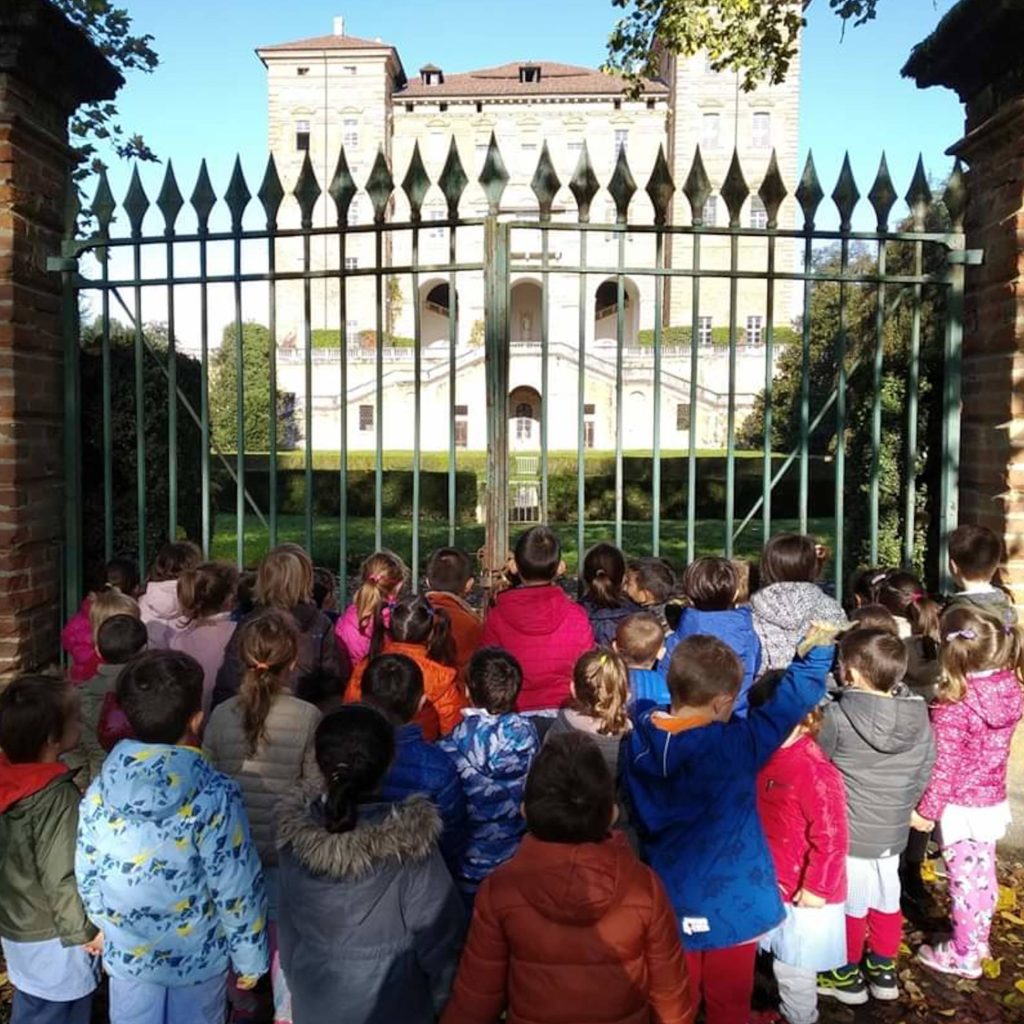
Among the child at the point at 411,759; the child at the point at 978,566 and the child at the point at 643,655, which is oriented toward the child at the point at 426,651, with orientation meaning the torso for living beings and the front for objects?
the child at the point at 411,759

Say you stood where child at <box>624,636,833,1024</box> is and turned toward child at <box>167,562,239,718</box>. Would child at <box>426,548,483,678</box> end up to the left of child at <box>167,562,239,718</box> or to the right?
right

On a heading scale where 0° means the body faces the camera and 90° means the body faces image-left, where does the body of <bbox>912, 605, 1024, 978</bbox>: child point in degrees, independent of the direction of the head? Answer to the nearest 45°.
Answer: approximately 135°

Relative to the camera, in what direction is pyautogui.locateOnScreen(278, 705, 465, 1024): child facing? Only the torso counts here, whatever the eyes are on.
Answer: away from the camera

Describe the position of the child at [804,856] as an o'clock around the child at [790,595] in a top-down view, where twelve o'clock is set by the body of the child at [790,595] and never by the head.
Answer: the child at [804,856] is roughly at 6 o'clock from the child at [790,595].

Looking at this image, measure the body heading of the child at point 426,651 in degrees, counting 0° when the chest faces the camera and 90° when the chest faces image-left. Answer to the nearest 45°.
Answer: approximately 180°

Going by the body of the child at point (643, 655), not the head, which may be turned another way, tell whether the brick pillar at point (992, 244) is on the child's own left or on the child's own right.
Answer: on the child's own right

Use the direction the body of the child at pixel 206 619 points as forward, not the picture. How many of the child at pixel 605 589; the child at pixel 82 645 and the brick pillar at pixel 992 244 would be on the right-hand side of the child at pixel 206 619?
2

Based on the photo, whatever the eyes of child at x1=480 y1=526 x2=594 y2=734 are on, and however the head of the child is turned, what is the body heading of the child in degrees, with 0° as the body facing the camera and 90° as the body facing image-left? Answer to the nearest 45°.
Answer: approximately 180°

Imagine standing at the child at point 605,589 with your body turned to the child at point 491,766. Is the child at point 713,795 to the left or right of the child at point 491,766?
left

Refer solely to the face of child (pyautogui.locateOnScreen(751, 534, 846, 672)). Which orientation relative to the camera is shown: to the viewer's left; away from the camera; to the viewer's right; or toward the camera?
away from the camera

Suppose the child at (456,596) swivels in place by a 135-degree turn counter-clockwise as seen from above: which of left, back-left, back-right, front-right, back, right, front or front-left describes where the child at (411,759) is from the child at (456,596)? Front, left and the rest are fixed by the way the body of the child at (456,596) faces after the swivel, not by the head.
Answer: front-left

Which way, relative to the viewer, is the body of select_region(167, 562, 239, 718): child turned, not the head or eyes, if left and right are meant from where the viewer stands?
facing away from the viewer

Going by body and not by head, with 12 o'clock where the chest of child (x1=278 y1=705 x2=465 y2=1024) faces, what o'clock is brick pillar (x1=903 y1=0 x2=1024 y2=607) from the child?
The brick pillar is roughly at 2 o'clock from the child.

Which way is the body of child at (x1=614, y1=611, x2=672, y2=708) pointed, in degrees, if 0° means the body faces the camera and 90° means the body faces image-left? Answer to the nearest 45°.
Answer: approximately 180°

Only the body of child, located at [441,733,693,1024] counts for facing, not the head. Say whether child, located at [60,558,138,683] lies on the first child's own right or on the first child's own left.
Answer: on the first child's own left

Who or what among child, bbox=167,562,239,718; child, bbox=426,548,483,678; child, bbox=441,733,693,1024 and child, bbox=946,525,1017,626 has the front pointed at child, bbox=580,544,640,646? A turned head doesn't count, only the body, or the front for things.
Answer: child, bbox=441,733,693,1024

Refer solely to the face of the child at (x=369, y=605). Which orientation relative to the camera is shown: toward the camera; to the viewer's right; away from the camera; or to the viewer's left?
away from the camera

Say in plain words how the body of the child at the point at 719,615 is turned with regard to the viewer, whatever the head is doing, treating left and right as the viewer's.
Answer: facing away from the viewer

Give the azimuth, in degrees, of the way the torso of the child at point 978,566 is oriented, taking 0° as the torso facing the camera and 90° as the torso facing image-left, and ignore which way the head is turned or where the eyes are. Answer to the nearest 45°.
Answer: approximately 180°

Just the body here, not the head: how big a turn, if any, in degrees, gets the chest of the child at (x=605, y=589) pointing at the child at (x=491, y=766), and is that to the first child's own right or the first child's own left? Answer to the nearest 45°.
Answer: approximately 180°

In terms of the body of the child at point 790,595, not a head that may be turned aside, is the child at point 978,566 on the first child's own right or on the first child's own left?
on the first child's own right
